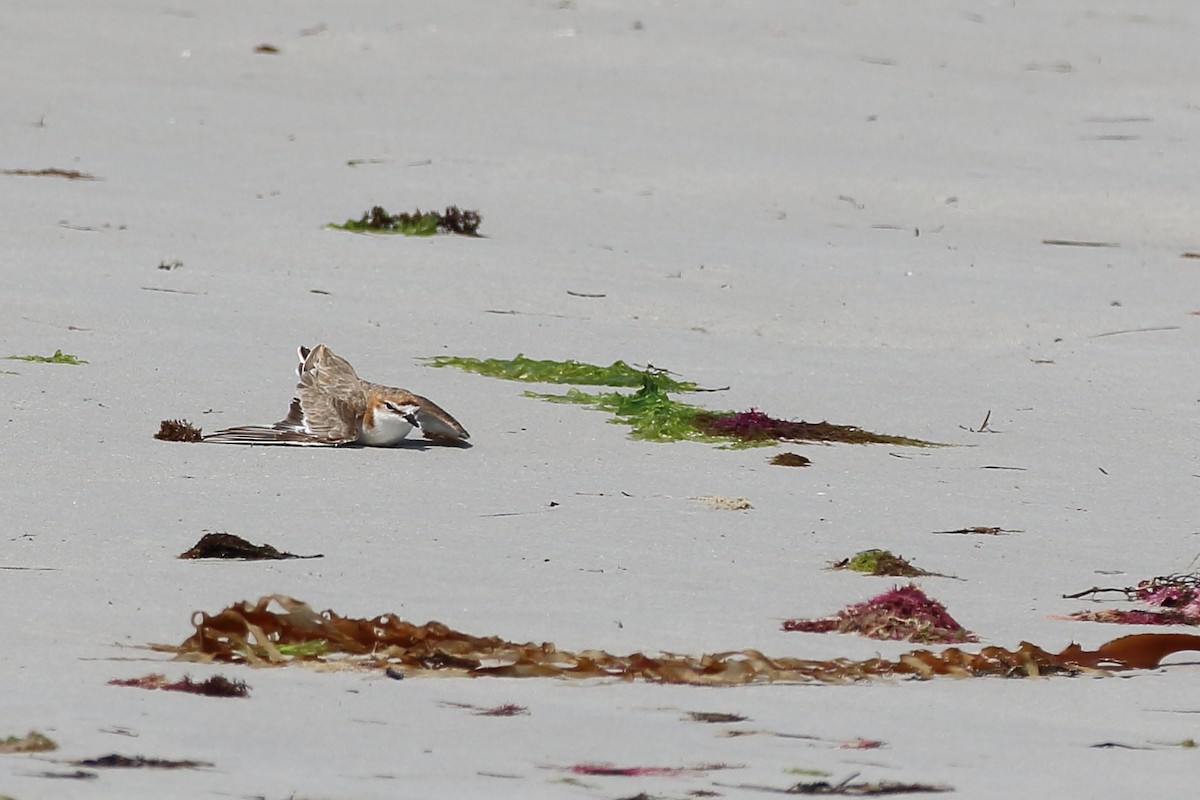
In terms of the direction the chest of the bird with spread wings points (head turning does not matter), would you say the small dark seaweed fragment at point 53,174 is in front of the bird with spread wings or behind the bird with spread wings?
behind

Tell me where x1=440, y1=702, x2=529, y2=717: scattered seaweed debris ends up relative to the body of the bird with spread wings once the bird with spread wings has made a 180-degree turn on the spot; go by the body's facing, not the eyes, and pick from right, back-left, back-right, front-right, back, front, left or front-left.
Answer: back-left

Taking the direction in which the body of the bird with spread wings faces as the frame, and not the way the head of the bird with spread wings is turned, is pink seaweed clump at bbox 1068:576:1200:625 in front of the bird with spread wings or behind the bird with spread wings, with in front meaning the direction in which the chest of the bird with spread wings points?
in front

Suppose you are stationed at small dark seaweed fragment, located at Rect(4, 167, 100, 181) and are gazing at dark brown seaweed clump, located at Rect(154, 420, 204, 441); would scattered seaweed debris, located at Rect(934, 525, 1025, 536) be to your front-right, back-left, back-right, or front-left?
front-left

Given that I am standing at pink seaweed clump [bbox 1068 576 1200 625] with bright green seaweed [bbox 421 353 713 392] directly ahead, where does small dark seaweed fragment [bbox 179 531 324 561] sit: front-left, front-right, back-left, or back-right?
front-left

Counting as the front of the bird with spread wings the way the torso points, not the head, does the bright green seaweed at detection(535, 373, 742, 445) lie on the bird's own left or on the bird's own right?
on the bird's own left

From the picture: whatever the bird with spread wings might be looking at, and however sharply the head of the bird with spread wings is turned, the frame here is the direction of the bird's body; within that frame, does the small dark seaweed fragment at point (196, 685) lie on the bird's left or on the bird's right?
on the bird's right

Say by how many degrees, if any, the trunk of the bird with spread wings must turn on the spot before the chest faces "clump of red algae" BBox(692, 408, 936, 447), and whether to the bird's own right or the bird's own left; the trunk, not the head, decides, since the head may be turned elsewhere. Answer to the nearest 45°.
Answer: approximately 45° to the bird's own left

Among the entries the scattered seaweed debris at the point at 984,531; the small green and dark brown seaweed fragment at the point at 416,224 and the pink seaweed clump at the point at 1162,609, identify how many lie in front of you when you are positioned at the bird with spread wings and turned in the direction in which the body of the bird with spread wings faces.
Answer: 2

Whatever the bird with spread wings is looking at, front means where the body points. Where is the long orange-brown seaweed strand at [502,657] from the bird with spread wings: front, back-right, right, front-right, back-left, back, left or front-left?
front-right

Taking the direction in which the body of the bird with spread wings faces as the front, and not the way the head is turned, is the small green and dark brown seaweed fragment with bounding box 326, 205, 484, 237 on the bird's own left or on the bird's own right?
on the bird's own left

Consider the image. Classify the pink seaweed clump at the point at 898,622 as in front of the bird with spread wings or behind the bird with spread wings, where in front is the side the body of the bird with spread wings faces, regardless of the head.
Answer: in front
